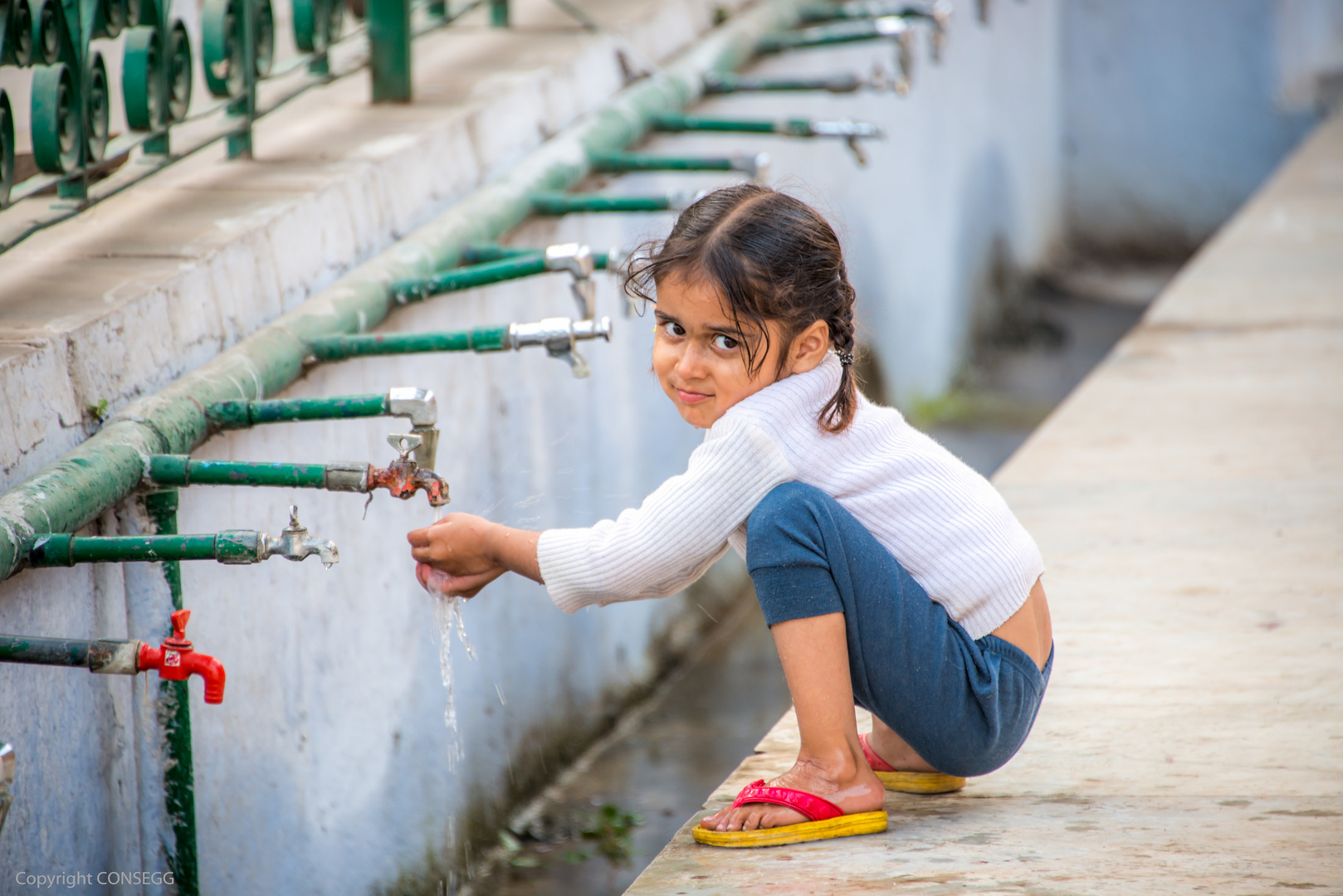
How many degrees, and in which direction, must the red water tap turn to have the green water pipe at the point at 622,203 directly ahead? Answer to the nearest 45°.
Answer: approximately 45° to its left

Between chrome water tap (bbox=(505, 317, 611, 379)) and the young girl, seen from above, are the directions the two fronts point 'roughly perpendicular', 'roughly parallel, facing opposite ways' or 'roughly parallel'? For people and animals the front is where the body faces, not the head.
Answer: roughly parallel, facing opposite ways

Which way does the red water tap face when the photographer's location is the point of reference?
facing to the right of the viewer

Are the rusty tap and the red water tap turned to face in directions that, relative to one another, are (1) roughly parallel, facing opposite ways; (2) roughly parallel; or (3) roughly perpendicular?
roughly parallel

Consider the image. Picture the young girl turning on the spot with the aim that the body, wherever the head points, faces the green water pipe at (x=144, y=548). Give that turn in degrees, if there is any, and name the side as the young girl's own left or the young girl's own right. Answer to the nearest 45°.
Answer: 0° — they already face it

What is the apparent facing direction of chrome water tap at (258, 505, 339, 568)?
to the viewer's right

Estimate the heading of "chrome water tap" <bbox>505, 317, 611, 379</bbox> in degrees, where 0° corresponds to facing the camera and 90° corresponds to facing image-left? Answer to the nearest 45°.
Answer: approximately 270°

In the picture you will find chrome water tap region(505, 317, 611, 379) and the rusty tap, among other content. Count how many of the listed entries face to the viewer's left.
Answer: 0

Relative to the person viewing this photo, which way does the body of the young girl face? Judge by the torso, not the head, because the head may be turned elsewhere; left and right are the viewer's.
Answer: facing to the left of the viewer

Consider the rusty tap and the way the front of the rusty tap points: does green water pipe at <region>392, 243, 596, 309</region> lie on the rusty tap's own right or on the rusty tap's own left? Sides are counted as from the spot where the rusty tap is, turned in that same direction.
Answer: on the rusty tap's own left
